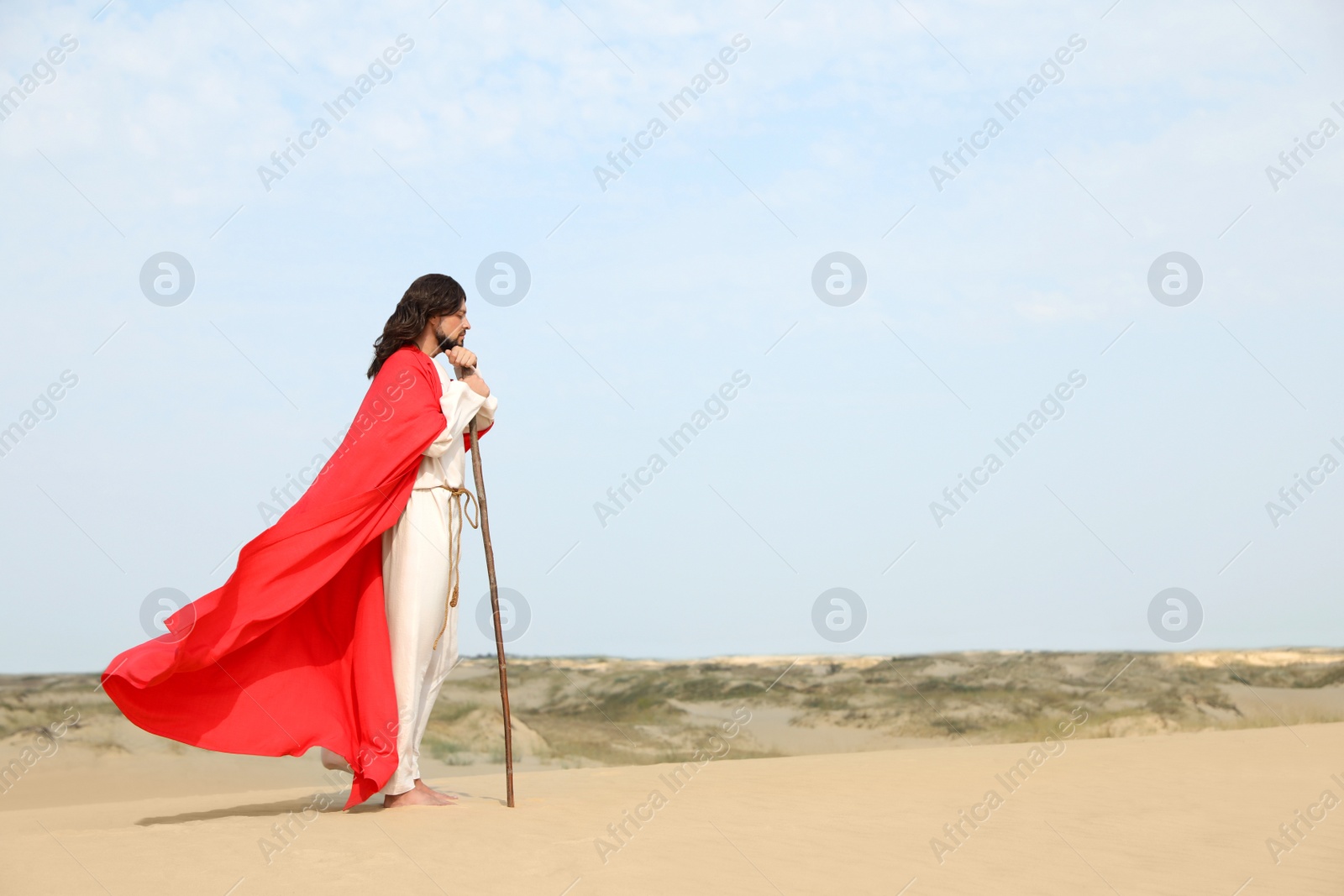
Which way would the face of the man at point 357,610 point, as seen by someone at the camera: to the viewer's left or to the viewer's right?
to the viewer's right

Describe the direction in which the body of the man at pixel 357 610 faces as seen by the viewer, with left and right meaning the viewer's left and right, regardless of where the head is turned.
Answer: facing to the right of the viewer
